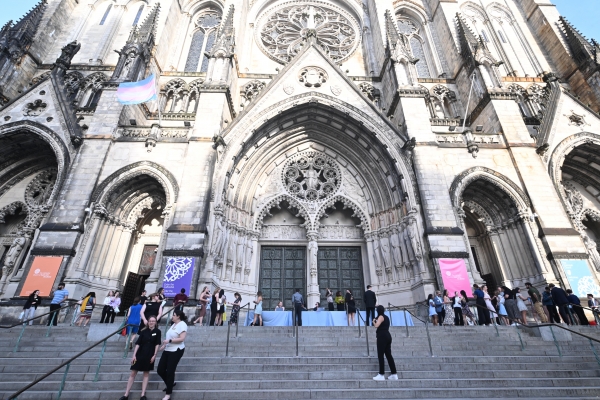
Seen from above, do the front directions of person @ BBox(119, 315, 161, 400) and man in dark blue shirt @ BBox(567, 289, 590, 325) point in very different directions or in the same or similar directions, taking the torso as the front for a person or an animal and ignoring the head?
very different directions
